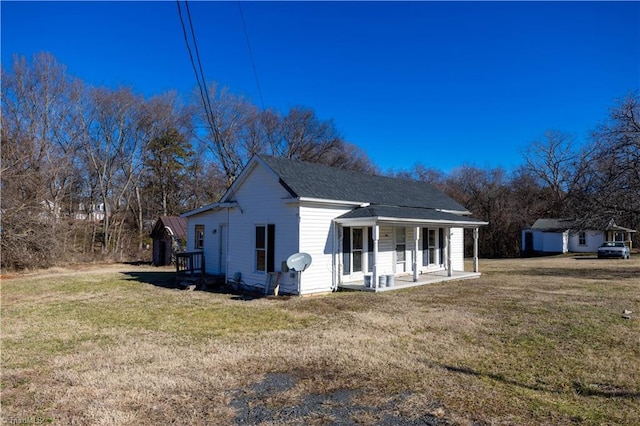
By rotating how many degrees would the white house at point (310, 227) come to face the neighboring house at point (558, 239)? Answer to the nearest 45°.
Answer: approximately 90° to its left

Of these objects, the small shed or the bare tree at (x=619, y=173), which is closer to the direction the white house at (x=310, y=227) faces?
the bare tree

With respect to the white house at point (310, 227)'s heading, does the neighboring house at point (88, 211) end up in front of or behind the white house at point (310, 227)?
behind

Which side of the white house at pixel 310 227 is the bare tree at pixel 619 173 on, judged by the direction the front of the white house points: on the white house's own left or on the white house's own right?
on the white house's own left

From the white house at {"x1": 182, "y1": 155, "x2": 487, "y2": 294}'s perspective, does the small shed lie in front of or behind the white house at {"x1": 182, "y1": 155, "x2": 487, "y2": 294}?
behind

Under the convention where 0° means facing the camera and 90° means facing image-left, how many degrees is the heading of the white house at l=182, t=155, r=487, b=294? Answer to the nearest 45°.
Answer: approximately 315°

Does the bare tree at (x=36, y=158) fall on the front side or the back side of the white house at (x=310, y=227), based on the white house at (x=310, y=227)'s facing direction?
on the back side

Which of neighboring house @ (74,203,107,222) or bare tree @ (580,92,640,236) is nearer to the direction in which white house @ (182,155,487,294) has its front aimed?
the bare tree
